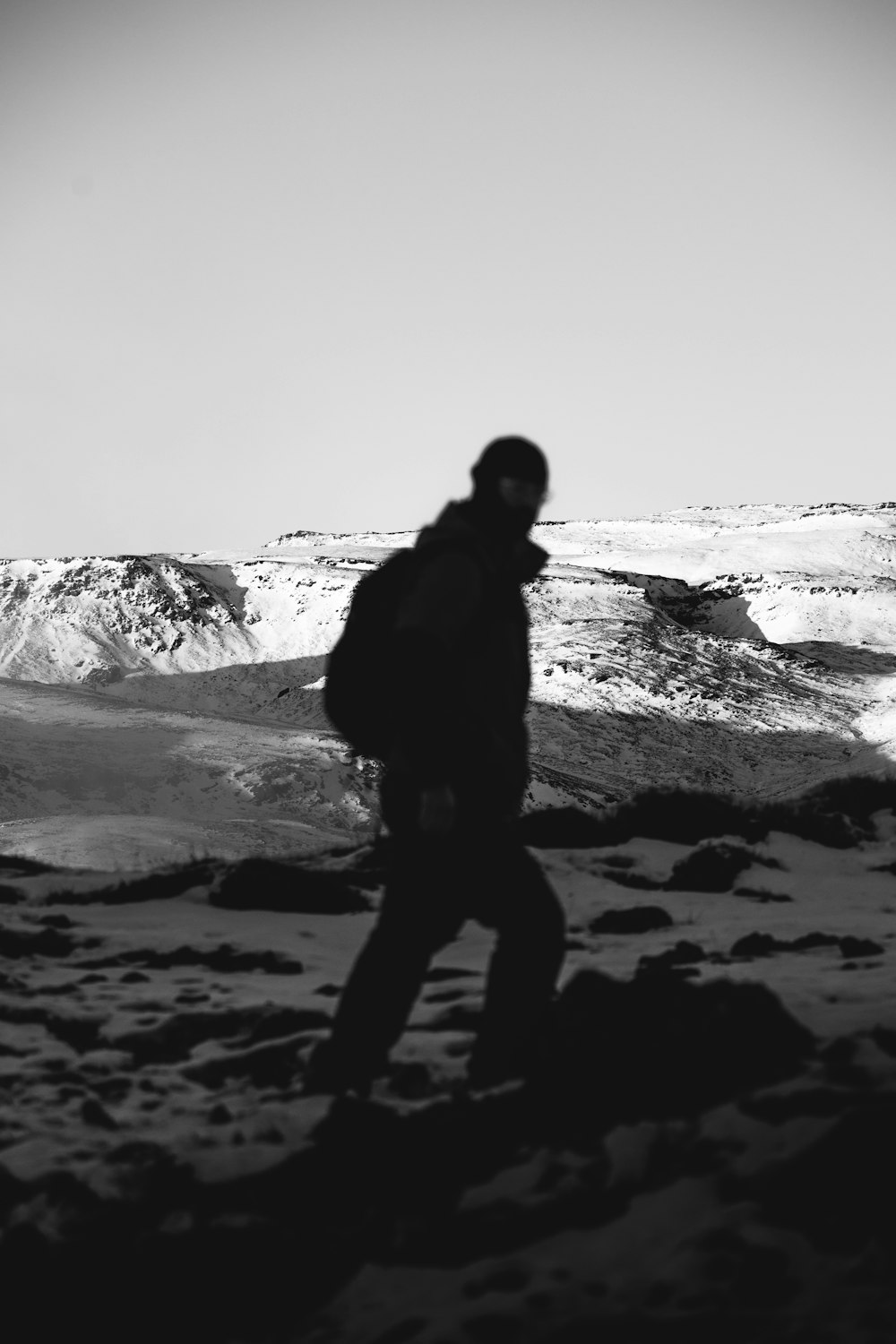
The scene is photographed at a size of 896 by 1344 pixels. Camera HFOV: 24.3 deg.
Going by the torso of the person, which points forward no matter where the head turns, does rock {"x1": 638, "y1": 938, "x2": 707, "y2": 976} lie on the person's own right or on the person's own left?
on the person's own left

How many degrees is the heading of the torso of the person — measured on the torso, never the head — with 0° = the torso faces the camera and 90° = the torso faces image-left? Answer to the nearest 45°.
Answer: approximately 270°

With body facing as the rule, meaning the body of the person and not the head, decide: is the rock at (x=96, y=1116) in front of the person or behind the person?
behind

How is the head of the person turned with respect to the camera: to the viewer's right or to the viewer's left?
to the viewer's right
